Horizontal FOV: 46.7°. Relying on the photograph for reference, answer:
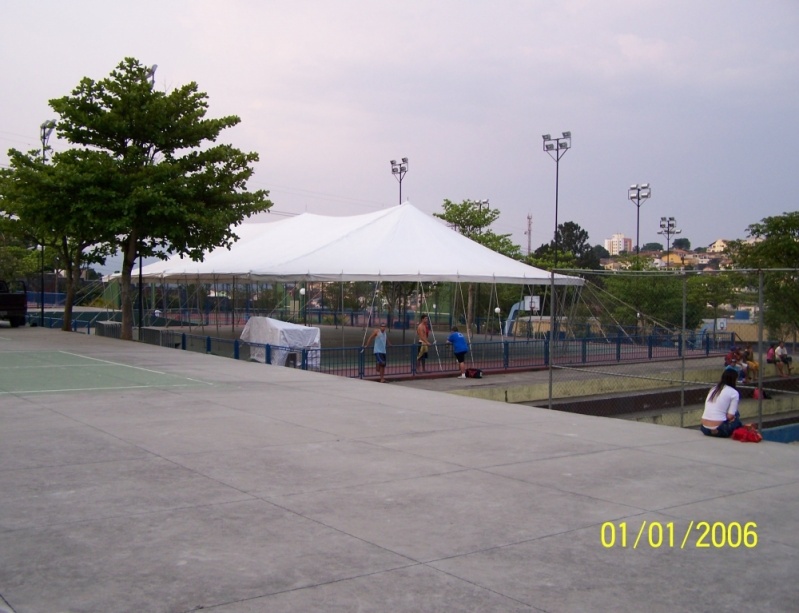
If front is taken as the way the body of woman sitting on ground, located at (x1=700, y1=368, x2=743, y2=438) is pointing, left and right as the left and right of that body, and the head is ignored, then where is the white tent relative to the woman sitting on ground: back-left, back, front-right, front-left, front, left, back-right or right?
left

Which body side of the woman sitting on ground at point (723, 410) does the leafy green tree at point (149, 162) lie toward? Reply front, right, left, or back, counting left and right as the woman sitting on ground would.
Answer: left

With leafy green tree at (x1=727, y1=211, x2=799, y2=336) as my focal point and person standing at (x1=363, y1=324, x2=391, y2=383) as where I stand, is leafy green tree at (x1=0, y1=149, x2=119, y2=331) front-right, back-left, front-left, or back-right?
back-left

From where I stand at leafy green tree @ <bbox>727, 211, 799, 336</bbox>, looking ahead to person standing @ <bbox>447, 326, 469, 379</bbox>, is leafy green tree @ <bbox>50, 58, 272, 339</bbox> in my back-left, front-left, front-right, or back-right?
front-right

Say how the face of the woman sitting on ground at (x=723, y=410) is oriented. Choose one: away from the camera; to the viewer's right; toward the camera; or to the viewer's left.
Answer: away from the camera

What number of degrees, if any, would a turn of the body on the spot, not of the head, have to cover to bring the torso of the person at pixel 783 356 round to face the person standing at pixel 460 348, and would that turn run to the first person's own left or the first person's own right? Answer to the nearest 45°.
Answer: approximately 45° to the first person's own right

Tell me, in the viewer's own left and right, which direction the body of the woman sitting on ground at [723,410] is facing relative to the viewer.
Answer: facing away from the viewer and to the right of the viewer

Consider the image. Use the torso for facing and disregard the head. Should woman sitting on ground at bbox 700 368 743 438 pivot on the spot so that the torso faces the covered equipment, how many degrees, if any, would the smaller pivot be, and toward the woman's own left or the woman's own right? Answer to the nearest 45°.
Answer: approximately 90° to the woman's own left
